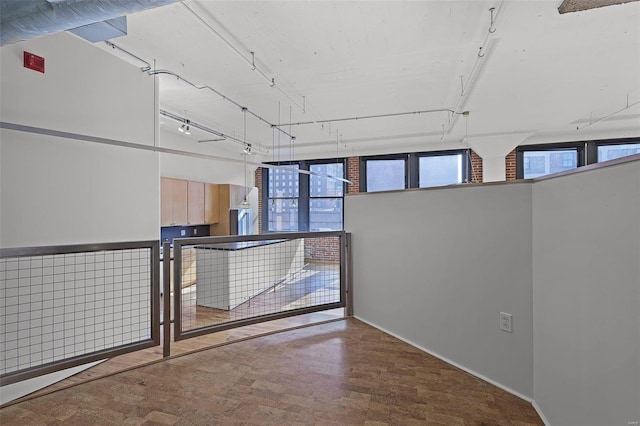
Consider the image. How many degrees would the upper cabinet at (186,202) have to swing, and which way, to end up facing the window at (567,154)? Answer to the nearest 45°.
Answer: approximately 45° to its left

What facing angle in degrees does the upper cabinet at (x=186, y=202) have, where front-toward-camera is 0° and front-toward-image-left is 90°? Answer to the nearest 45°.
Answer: approximately 315°

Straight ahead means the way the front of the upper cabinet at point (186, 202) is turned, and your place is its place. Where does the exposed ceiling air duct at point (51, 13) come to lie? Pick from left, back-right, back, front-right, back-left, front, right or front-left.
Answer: front-right

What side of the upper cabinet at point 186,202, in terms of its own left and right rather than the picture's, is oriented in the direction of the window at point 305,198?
left

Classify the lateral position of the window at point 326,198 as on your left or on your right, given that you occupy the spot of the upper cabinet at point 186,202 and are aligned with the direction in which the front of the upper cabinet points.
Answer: on your left

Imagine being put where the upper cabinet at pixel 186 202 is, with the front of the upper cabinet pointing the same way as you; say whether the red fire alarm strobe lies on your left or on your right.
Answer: on your right

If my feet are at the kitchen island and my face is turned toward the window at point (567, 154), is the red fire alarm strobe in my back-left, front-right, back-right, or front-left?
back-right

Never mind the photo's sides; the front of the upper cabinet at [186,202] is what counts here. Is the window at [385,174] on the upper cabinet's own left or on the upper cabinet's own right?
on the upper cabinet's own left

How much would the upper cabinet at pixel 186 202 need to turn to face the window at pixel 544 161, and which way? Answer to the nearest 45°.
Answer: approximately 45° to its left

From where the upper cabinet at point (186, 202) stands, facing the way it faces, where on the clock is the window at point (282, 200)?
The window is roughly at 9 o'clock from the upper cabinet.
